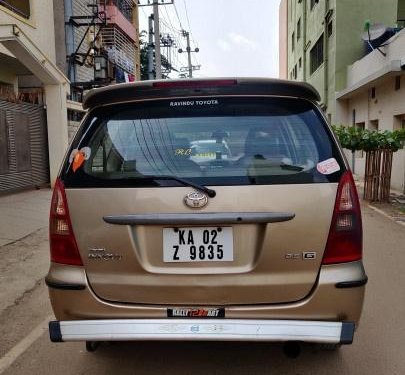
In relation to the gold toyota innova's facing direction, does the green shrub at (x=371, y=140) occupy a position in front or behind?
in front

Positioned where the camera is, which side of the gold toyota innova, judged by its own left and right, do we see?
back

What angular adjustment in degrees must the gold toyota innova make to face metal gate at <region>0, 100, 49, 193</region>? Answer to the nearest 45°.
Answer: approximately 45° to its left
